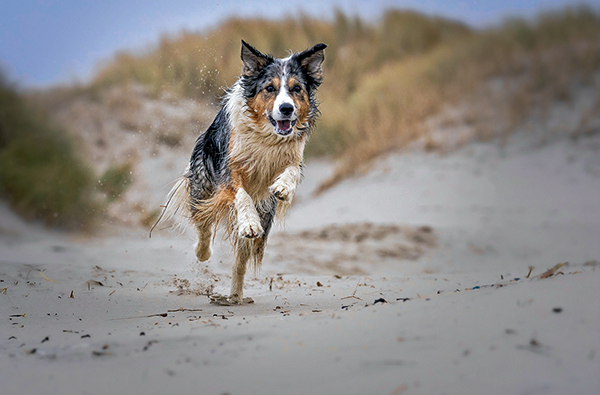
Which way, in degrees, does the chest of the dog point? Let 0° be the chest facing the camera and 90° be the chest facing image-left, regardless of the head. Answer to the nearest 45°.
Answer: approximately 315°
